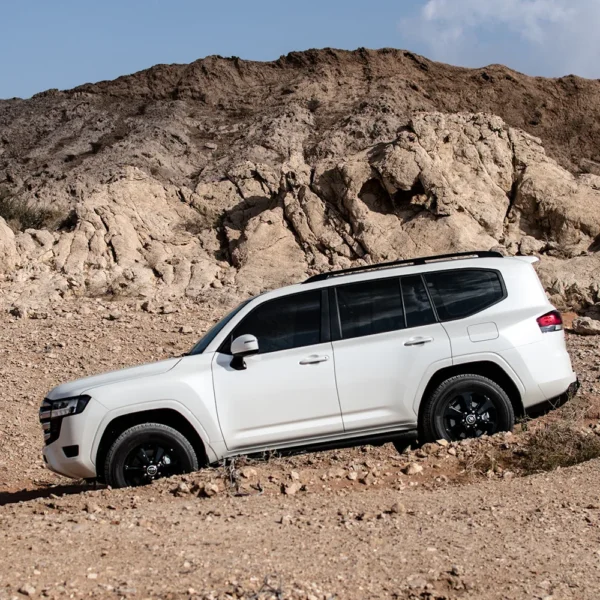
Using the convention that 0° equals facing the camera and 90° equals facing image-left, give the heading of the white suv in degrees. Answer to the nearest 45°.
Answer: approximately 90°

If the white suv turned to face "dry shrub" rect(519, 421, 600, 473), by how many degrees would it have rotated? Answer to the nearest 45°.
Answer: approximately 180°

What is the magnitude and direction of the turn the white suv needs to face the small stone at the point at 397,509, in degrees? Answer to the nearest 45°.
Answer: approximately 90° to its left

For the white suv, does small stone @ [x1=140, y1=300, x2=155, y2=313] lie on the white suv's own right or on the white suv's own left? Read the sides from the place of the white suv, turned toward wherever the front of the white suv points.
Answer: on the white suv's own right

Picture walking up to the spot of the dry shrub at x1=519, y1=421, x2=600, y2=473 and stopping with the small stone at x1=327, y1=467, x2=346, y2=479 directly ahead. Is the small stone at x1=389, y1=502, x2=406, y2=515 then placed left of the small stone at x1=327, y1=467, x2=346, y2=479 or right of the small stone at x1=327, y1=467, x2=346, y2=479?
left

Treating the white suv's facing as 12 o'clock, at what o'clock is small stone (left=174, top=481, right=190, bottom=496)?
The small stone is roughly at 11 o'clock from the white suv.

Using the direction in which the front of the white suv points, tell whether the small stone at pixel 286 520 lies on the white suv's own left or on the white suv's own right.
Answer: on the white suv's own left
